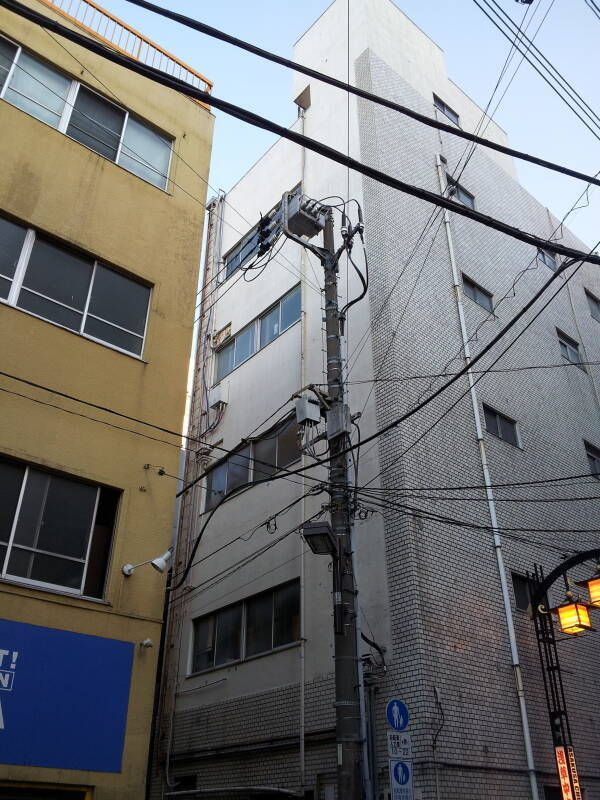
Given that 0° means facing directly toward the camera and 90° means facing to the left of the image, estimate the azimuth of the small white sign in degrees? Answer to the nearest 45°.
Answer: approximately 0°

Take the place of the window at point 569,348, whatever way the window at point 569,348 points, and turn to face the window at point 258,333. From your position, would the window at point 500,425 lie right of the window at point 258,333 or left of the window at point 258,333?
left
